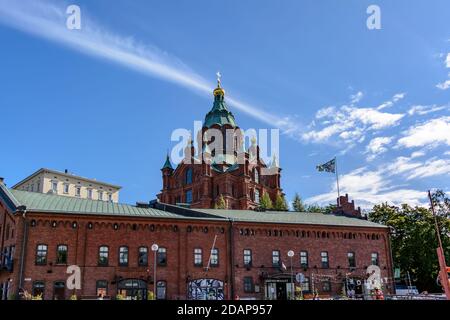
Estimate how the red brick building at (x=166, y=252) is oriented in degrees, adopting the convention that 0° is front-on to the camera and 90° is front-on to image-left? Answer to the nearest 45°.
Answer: approximately 0°
